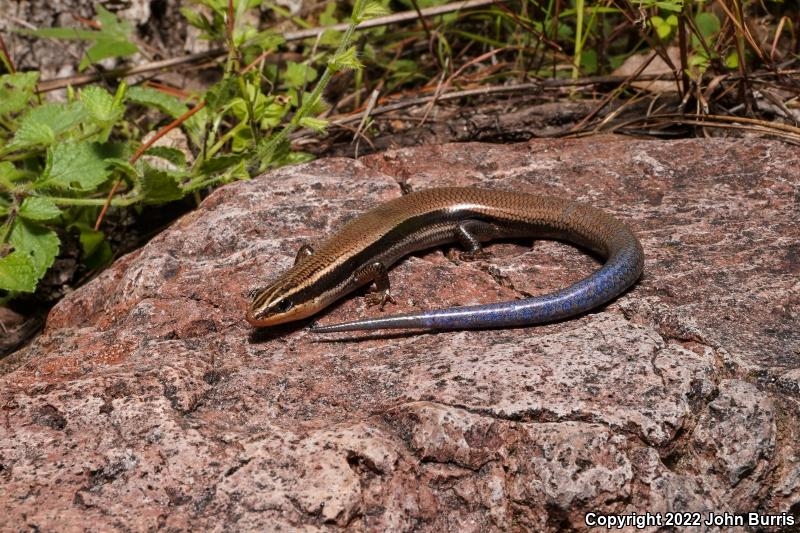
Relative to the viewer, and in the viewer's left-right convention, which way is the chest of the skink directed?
facing the viewer and to the left of the viewer

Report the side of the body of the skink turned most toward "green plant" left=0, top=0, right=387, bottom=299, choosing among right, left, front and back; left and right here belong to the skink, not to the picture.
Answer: right
